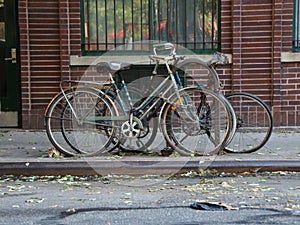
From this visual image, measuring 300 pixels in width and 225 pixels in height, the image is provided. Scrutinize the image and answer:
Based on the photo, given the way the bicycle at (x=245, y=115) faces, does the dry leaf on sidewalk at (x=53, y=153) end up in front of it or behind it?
behind

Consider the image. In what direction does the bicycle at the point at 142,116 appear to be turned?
to the viewer's right

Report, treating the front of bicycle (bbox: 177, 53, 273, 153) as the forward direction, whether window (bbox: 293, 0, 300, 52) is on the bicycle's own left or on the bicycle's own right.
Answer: on the bicycle's own left

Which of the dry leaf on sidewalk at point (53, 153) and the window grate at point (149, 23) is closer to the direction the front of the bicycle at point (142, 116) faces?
the window grate

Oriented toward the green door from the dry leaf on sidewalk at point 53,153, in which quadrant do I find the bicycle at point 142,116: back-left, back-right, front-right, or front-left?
back-right

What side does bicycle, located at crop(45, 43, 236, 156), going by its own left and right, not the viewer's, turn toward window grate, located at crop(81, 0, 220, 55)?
left

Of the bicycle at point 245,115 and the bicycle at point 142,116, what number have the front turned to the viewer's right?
2

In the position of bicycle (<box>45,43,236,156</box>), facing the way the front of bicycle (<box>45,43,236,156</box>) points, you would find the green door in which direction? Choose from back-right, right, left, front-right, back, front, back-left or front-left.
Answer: back-left

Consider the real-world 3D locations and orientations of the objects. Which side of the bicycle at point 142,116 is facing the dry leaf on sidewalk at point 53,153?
back

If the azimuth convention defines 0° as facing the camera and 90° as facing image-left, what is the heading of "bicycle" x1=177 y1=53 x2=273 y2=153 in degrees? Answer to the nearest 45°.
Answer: approximately 270°
